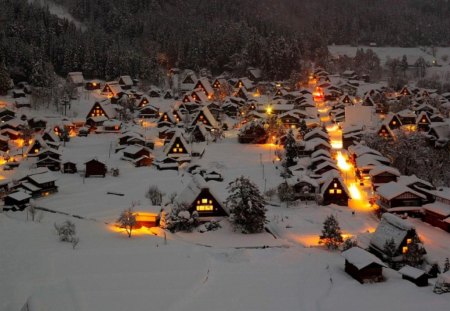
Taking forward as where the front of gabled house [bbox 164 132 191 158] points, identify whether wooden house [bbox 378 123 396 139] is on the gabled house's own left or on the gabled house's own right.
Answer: on the gabled house's own left

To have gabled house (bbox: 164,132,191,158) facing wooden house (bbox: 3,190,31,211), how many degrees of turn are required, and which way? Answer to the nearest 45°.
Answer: approximately 45° to its right

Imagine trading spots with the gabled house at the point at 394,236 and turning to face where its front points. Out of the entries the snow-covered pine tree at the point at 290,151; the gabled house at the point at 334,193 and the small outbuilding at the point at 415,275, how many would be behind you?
2

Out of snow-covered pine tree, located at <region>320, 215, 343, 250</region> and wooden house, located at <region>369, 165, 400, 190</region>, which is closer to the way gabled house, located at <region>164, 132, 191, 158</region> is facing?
the snow-covered pine tree

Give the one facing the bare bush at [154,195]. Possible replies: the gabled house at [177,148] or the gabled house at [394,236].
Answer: the gabled house at [177,148]

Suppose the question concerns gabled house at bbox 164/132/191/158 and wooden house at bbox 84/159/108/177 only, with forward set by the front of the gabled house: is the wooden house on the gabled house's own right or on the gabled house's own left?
on the gabled house's own right

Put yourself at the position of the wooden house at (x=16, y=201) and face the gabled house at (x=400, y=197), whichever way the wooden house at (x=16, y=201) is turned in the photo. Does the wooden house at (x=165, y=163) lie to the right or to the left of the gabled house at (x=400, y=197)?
left

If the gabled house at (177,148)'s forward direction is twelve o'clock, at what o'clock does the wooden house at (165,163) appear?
The wooden house is roughly at 1 o'clock from the gabled house.

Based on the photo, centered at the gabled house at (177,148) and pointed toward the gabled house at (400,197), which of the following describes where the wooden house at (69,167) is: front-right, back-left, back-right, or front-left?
back-right

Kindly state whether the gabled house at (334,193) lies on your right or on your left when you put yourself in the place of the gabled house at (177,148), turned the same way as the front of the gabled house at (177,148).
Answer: on your left

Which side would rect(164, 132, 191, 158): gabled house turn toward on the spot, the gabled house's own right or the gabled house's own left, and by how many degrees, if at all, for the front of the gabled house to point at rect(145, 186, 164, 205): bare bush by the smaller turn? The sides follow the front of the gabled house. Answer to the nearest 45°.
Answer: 0° — it already faces it

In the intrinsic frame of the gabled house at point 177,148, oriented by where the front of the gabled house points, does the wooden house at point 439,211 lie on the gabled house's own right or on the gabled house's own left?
on the gabled house's own left
